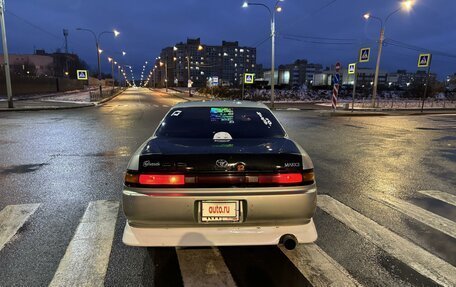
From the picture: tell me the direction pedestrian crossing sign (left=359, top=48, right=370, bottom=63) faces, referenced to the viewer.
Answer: facing the viewer and to the left of the viewer
